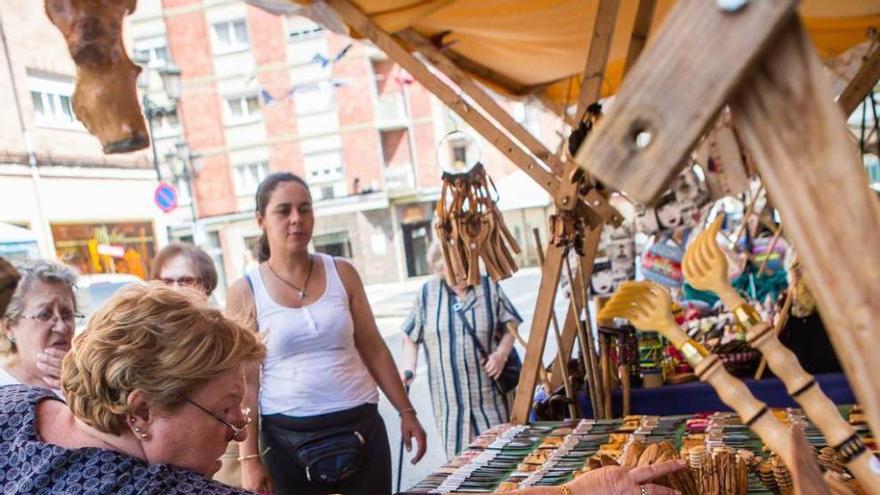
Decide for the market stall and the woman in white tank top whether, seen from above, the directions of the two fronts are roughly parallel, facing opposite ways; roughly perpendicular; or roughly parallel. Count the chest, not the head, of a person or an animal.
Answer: roughly perpendicular

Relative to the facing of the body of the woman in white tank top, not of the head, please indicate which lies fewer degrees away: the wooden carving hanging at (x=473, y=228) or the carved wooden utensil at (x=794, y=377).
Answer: the carved wooden utensil

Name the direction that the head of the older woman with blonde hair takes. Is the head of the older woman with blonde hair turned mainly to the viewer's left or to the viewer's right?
to the viewer's right

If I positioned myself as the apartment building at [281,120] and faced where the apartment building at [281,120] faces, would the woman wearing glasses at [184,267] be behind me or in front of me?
in front

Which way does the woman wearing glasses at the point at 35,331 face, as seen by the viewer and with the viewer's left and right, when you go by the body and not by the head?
facing the viewer and to the right of the viewer

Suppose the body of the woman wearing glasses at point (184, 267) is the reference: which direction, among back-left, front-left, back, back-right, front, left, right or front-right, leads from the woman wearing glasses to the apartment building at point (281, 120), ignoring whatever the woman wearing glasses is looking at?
back

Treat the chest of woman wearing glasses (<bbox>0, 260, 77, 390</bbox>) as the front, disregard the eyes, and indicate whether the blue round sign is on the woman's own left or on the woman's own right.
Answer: on the woman's own left

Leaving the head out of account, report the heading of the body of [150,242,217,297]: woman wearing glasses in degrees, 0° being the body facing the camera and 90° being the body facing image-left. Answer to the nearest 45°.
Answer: approximately 0°
